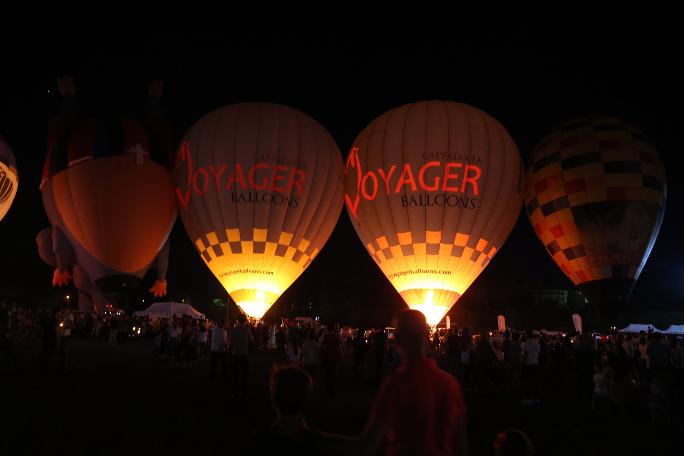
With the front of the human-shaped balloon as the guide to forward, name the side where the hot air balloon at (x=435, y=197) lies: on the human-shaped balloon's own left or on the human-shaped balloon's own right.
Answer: on the human-shaped balloon's own left

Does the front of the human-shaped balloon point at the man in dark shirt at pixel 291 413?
yes

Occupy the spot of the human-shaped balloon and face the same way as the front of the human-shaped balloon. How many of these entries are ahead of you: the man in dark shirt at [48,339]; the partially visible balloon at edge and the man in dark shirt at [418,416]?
2

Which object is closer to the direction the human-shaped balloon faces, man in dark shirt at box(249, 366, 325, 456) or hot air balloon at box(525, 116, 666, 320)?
the man in dark shirt

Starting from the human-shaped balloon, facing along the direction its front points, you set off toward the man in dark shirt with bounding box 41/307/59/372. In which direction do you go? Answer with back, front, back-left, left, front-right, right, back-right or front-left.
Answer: front

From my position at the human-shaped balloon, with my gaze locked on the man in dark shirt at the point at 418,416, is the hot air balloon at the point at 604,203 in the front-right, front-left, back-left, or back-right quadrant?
front-left

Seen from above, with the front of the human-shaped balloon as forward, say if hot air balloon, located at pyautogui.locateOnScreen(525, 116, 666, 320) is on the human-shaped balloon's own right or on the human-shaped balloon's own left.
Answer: on the human-shaped balloon's own left

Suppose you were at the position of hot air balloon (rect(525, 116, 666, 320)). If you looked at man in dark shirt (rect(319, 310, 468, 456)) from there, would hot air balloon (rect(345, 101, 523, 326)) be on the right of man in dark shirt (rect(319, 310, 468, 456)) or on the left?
right

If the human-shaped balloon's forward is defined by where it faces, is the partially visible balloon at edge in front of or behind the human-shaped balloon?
behind

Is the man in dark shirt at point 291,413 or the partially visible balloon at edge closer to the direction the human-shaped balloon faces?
the man in dark shirt

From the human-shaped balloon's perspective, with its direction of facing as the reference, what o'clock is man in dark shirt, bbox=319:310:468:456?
The man in dark shirt is roughly at 12 o'clock from the human-shaped balloon.

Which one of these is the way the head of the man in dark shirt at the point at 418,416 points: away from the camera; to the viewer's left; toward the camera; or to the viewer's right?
away from the camera

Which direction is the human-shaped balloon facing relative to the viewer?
toward the camera

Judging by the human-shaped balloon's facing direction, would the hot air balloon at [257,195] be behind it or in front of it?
in front
